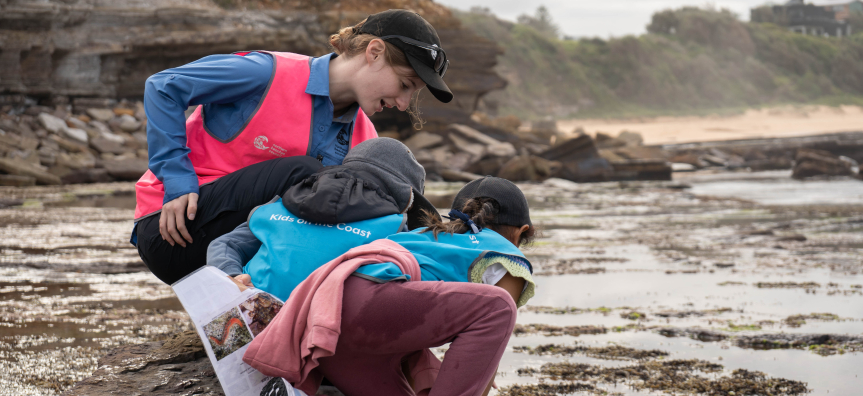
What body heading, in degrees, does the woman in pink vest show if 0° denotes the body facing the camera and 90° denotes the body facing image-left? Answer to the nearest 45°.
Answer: approximately 315°

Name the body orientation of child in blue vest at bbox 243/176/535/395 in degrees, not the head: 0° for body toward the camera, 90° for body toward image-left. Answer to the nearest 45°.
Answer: approximately 225°

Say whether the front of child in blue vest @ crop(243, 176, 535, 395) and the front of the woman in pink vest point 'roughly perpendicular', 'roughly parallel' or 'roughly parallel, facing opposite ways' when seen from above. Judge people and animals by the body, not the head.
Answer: roughly perpendicular

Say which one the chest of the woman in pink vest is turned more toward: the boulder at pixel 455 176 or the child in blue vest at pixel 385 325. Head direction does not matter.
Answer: the child in blue vest

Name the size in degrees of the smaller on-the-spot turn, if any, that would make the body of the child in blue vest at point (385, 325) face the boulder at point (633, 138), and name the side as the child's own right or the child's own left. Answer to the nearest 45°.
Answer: approximately 45° to the child's own left

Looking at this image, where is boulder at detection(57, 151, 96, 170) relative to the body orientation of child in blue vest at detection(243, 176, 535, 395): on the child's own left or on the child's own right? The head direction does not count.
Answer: on the child's own left

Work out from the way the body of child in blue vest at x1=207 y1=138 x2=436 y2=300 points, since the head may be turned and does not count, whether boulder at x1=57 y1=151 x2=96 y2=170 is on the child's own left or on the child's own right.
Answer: on the child's own left

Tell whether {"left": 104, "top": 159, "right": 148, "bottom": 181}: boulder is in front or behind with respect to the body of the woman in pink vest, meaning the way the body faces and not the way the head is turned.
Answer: behind

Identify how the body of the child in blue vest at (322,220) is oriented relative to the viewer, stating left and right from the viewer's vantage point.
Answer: facing away from the viewer and to the right of the viewer
